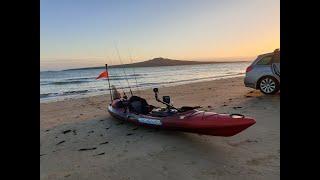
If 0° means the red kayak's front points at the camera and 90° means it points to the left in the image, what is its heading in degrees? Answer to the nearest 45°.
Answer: approximately 315°
